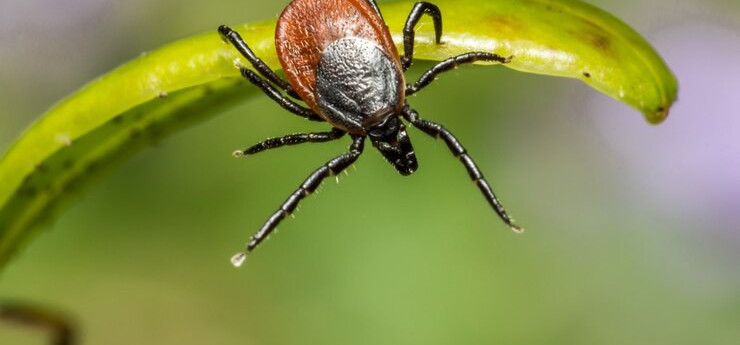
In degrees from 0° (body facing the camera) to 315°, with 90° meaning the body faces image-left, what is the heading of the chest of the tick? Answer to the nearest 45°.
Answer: approximately 315°
